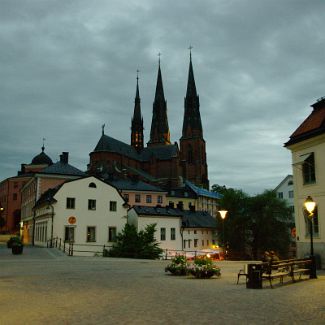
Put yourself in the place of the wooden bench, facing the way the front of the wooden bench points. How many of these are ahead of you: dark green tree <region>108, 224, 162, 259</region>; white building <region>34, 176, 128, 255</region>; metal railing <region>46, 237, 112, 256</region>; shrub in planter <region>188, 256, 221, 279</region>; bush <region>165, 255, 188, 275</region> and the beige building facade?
0

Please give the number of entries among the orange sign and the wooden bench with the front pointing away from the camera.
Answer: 0

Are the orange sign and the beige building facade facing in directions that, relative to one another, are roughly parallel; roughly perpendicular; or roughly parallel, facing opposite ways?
roughly perpendicular

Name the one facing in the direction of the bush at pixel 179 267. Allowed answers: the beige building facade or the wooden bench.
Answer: the beige building facade

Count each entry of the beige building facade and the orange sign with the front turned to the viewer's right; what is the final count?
0

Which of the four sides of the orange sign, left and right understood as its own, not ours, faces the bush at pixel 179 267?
front

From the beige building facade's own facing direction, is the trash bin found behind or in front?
in front

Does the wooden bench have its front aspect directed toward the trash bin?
no

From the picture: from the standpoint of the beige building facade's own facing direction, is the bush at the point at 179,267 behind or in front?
in front

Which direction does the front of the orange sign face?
toward the camera

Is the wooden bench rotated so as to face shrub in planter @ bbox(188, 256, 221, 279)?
no

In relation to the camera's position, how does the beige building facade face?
facing the viewer and to the left of the viewer
